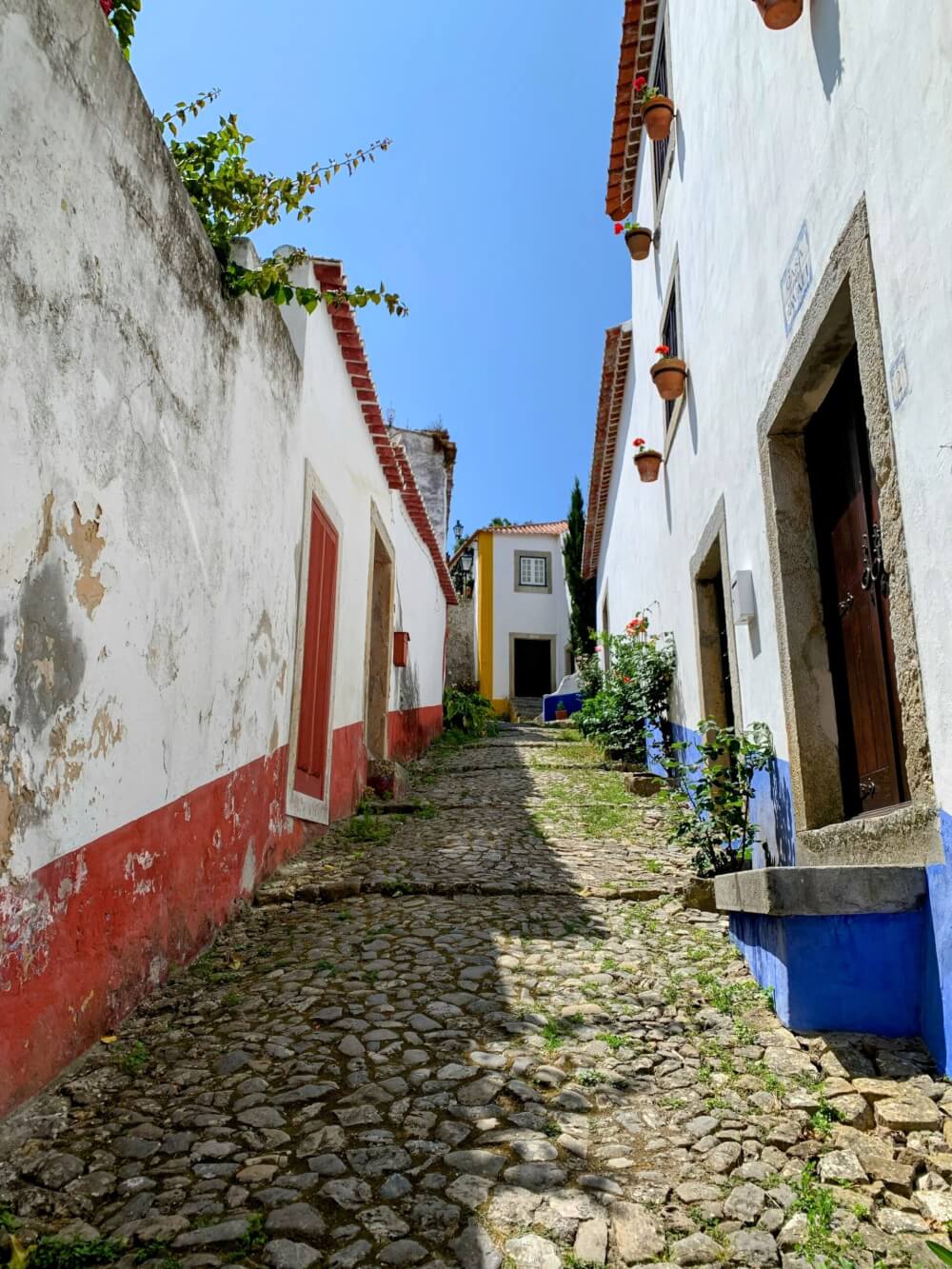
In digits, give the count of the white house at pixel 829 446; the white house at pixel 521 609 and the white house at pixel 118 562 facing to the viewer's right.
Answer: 1

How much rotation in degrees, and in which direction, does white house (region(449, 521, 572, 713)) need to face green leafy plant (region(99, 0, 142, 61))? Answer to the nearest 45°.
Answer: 0° — it already faces it

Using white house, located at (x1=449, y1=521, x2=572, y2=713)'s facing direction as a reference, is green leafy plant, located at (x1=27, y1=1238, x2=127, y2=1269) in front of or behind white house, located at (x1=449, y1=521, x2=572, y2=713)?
in front

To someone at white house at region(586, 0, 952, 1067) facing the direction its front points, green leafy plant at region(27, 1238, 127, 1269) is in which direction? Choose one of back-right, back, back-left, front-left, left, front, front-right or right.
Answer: front-left

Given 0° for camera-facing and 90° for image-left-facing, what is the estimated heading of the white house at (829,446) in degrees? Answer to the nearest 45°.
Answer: approximately 90°

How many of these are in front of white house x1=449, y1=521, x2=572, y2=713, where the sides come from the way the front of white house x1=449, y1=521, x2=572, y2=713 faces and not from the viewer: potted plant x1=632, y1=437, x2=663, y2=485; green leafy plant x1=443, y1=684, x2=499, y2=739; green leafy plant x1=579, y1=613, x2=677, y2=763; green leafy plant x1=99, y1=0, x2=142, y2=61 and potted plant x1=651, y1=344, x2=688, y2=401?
5

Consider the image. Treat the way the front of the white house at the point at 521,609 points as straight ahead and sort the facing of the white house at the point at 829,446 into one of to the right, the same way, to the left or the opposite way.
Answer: to the right

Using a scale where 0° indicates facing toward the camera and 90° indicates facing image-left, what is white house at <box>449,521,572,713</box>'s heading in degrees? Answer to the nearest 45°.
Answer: approximately 0°

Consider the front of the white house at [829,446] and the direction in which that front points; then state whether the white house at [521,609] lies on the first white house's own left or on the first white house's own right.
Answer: on the first white house's own right

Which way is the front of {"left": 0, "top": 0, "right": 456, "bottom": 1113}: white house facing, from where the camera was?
facing to the right of the viewer

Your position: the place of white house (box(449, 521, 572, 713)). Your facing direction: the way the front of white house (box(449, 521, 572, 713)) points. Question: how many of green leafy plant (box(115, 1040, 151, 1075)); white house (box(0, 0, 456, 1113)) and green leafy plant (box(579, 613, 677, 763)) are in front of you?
3
